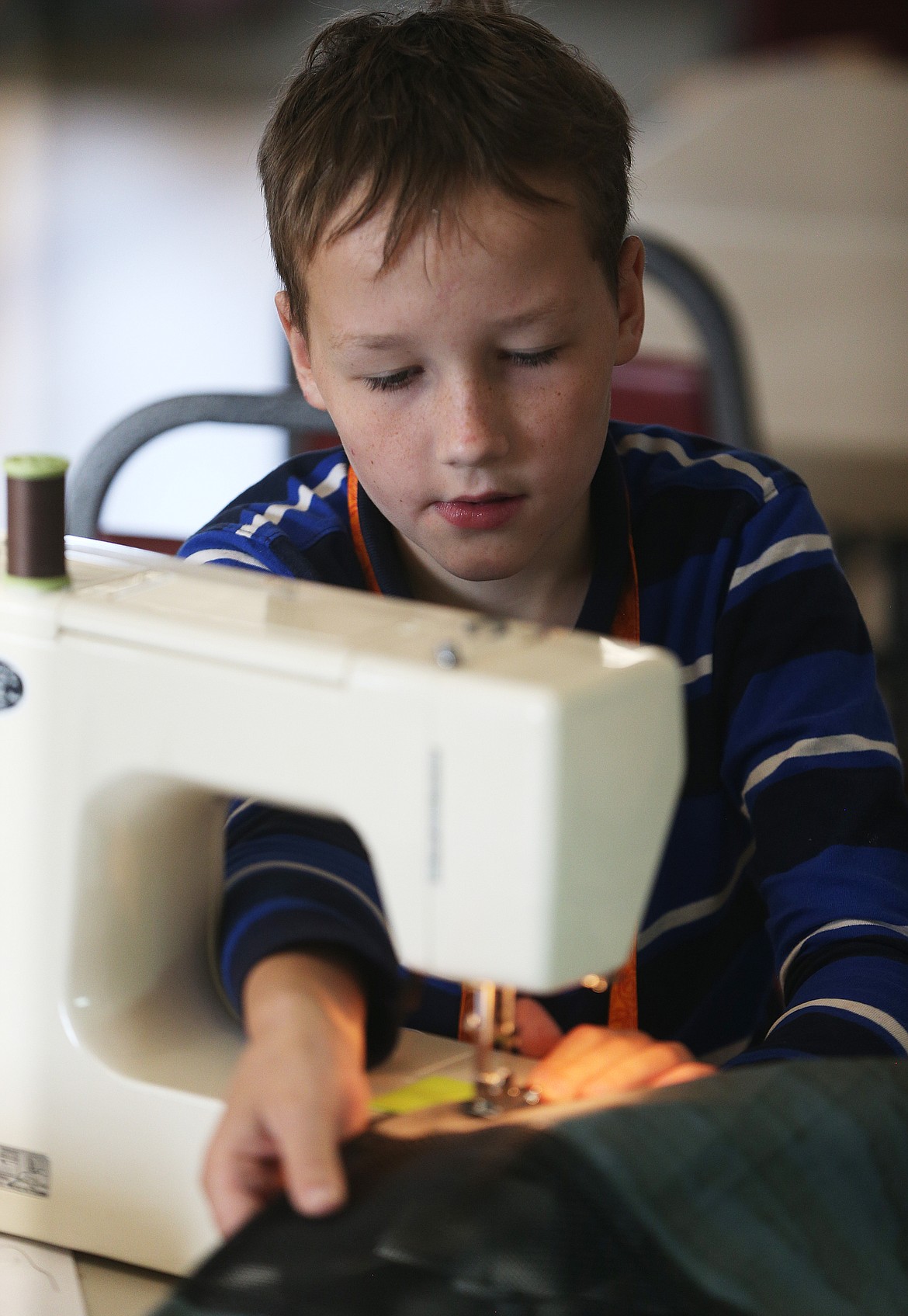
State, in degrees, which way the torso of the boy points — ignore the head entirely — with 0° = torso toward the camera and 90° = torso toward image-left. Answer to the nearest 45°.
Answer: approximately 0°

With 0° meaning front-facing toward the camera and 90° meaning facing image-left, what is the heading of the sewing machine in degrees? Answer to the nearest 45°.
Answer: approximately 225°
